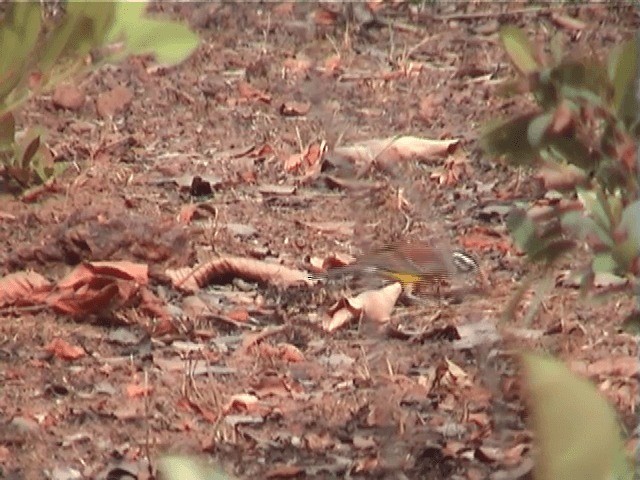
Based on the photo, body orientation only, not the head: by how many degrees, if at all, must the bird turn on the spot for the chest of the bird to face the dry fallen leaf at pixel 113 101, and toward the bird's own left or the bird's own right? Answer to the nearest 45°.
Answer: approximately 135° to the bird's own left

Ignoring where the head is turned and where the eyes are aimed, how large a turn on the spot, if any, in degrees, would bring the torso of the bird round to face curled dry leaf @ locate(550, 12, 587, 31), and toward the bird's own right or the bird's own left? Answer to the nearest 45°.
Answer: approximately 90° to the bird's own left

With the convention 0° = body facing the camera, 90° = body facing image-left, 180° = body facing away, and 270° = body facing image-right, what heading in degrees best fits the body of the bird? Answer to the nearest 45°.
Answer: approximately 270°

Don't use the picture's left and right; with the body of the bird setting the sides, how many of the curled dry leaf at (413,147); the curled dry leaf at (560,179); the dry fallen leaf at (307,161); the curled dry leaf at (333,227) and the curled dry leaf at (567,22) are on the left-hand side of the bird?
4

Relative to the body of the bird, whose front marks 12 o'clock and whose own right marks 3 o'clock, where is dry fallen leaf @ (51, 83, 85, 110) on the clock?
The dry fallen leaf is roughly at 8 o'clock from the bird.

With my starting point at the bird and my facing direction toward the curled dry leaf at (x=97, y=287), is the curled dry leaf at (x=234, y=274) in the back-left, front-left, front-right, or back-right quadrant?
front-right

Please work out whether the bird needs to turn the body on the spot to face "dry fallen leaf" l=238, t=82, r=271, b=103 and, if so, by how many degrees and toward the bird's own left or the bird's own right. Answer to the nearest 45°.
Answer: approximately 90° to the bird's own left

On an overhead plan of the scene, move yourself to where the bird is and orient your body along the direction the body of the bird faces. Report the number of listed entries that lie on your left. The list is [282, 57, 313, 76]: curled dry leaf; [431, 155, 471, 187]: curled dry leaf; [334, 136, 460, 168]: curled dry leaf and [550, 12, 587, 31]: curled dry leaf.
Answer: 4

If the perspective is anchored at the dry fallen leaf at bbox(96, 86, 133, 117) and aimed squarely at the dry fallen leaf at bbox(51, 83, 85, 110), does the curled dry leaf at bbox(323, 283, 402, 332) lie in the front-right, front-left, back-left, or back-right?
back-left

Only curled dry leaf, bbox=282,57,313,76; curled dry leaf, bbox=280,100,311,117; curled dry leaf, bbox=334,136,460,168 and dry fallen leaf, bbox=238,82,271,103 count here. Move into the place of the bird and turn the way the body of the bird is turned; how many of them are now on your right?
0

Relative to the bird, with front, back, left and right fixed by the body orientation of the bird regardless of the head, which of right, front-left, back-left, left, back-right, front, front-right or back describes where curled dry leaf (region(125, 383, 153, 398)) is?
back
